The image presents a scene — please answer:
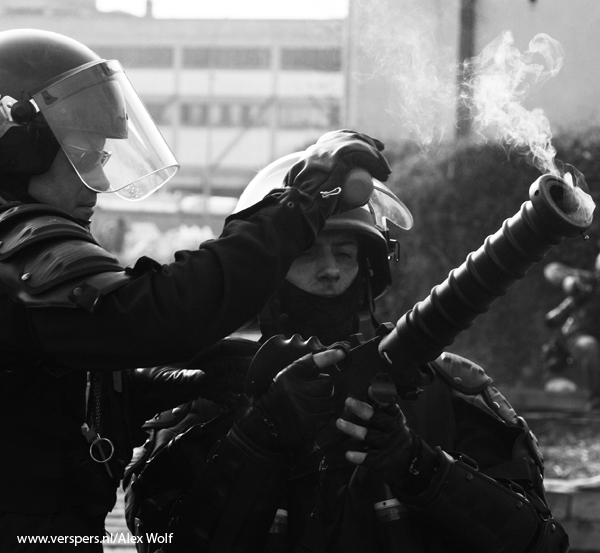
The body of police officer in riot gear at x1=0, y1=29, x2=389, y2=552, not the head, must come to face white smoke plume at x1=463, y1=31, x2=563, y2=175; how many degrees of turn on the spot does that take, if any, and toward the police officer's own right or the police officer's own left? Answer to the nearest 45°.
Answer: approximately 45° to the police officer's own left

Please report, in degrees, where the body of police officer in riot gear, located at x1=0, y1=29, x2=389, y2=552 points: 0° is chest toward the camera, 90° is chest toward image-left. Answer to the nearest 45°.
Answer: approximately 270°

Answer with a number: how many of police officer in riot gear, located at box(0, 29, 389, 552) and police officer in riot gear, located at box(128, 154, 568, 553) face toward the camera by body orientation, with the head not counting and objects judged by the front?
1

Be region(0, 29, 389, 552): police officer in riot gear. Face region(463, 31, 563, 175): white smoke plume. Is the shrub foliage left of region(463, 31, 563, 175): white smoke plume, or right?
left

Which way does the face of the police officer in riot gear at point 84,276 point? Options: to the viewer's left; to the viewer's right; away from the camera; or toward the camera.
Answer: to the viewer's right

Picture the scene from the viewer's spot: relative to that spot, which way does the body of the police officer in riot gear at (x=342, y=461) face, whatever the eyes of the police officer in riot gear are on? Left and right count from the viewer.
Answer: facing the viewer

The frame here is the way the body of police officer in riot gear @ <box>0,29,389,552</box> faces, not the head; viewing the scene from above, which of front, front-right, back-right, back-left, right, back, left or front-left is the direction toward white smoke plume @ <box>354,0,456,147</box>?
front-left

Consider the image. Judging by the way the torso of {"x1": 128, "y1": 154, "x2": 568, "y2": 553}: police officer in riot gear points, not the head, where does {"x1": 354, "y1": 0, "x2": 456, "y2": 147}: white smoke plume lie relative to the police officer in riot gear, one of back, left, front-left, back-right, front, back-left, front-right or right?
back

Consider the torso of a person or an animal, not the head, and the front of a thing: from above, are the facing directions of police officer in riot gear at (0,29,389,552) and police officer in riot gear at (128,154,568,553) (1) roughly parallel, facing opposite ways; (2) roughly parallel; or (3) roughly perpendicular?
roughly perpendicular
